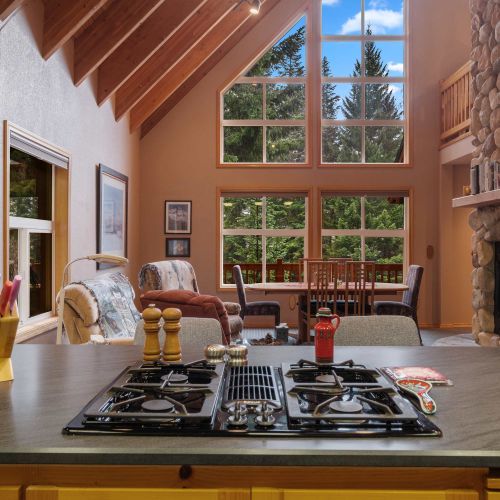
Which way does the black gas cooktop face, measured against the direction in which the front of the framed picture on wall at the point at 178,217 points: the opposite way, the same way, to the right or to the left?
the same way

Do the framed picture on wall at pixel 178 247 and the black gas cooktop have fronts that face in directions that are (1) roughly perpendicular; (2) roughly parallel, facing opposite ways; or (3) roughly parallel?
roughly parallel

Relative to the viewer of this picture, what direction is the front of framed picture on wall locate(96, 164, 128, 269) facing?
facing the viewer and to the right of the viewer

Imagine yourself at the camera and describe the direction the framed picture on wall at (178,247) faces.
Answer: facing the viewer

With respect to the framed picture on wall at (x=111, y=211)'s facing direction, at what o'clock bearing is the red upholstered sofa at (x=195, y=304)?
The red upholstered sofa is roughly at 1 o'clock from the framed picture on wall.

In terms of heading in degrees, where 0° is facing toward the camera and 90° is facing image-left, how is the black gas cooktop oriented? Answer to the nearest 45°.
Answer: approximately 0°

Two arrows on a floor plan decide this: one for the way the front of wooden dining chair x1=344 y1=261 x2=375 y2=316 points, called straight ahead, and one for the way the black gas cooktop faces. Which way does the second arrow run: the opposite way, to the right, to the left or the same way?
the opposite way

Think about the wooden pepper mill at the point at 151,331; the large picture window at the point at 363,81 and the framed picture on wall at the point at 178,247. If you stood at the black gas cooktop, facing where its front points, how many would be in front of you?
0

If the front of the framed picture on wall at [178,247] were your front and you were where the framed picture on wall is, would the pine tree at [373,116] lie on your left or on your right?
on your left

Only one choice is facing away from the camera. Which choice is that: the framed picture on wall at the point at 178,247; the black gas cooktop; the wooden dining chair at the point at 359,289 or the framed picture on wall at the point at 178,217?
the wooden dining chair

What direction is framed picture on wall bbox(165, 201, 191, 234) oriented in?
toward the camera

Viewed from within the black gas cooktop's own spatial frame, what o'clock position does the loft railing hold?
The loft railing is roughly at 7 o'clock from the black gas cooktop.
